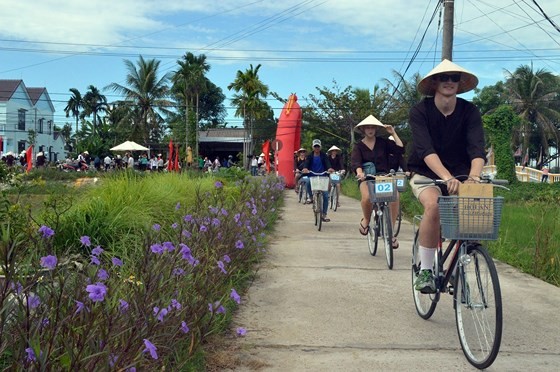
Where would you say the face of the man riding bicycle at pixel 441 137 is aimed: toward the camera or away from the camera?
toward the camera

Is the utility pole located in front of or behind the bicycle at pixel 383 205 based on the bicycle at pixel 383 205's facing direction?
behind

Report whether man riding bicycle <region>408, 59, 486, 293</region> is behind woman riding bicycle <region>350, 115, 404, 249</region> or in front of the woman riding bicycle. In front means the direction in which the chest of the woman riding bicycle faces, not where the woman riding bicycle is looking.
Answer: in front

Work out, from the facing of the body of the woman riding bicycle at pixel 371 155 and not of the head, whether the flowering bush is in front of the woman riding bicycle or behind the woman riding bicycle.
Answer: in front

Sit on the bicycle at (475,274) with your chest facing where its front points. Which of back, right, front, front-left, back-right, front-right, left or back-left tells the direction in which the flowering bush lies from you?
right

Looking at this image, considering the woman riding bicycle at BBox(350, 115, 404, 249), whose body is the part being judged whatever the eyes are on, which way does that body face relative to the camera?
toward the camera

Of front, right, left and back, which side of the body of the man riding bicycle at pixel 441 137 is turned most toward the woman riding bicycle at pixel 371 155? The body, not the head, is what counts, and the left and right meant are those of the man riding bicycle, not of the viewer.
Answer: back

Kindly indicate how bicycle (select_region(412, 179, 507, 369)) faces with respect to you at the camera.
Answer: facing the viewer and to the right of the viewer

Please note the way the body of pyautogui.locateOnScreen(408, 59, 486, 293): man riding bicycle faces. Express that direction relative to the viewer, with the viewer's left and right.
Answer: facing the viewer

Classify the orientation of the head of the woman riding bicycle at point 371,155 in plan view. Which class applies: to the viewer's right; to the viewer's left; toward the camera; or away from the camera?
toward the camera

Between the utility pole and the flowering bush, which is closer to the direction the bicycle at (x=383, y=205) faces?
the flowering bush

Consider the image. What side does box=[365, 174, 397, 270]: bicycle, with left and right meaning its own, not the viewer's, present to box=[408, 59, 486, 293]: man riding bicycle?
front
